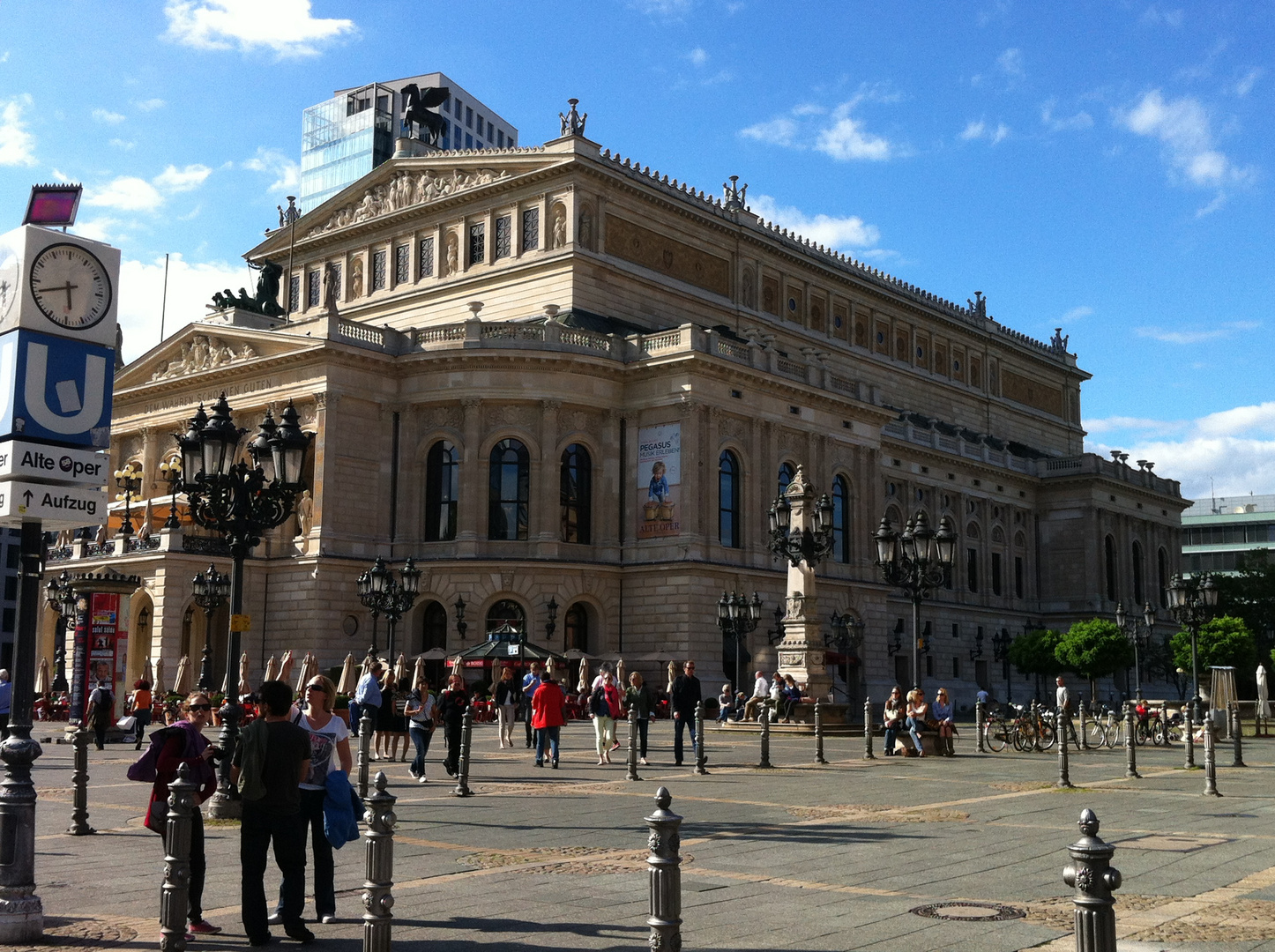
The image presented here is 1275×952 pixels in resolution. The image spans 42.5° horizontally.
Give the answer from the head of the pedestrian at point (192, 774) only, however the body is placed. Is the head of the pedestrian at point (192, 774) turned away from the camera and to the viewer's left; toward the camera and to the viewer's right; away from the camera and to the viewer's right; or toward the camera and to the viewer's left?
toward the camera and to the viewer's right

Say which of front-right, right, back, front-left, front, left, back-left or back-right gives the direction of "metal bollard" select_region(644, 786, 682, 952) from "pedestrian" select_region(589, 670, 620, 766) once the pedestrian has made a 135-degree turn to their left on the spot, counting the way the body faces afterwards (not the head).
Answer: back-right

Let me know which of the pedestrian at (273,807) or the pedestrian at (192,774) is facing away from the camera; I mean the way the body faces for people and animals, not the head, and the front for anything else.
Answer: the pedestrian at (273,807)

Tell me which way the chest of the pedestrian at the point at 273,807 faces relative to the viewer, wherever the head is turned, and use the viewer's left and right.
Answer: facing away from the viewer

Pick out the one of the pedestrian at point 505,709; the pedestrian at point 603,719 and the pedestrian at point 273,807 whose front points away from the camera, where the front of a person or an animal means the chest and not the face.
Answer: the pedestrian at point 273,807

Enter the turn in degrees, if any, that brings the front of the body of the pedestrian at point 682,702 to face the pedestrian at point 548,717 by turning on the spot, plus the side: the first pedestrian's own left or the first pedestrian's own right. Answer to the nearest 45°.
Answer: approximately 45° to the first pedestrian's own right

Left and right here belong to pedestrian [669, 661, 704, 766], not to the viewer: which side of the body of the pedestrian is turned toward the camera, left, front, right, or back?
front

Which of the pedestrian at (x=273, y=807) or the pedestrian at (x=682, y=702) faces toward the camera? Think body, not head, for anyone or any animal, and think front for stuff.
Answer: the pedestrian at (x=682, y=702)

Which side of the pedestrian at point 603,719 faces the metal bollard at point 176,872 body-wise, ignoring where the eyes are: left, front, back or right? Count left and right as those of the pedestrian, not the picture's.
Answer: front

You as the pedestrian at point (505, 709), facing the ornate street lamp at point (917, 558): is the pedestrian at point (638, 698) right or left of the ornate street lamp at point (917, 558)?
right

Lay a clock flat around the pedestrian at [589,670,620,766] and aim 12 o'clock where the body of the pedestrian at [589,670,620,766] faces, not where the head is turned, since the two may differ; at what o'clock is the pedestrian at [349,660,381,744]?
the pedestrian at [349,660,381,744] is roughly at 2 o'clock from the pedestrian at [589,670,620,766].

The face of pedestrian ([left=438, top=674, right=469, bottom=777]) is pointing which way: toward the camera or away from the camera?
toward the camera

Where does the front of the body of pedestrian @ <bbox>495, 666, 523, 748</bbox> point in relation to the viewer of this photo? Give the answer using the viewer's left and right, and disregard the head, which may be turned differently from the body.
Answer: facing the viewer

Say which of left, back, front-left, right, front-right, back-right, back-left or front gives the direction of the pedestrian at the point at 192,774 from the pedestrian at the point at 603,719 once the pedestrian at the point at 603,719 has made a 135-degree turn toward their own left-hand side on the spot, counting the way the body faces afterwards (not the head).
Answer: back-right

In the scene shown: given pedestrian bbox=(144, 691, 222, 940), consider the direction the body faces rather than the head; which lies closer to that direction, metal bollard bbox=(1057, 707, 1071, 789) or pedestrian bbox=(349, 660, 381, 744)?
the metal bollard

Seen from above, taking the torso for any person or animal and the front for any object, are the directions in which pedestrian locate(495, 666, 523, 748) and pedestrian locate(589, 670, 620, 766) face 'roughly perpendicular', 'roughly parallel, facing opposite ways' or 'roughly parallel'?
roughly parallel

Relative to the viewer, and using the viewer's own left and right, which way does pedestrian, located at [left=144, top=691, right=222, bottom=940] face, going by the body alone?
facing the viewer and to the right of the viewer

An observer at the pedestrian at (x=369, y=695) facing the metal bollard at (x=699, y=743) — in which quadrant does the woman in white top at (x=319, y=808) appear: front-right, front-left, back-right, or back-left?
front-right

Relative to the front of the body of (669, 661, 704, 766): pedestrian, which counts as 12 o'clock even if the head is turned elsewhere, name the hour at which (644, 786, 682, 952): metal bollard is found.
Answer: The metal bollard is roughly at 12 o'clock from the pedestrian.

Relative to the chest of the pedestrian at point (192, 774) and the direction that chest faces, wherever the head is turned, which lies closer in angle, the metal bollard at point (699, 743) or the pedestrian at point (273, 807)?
the pedestrian
